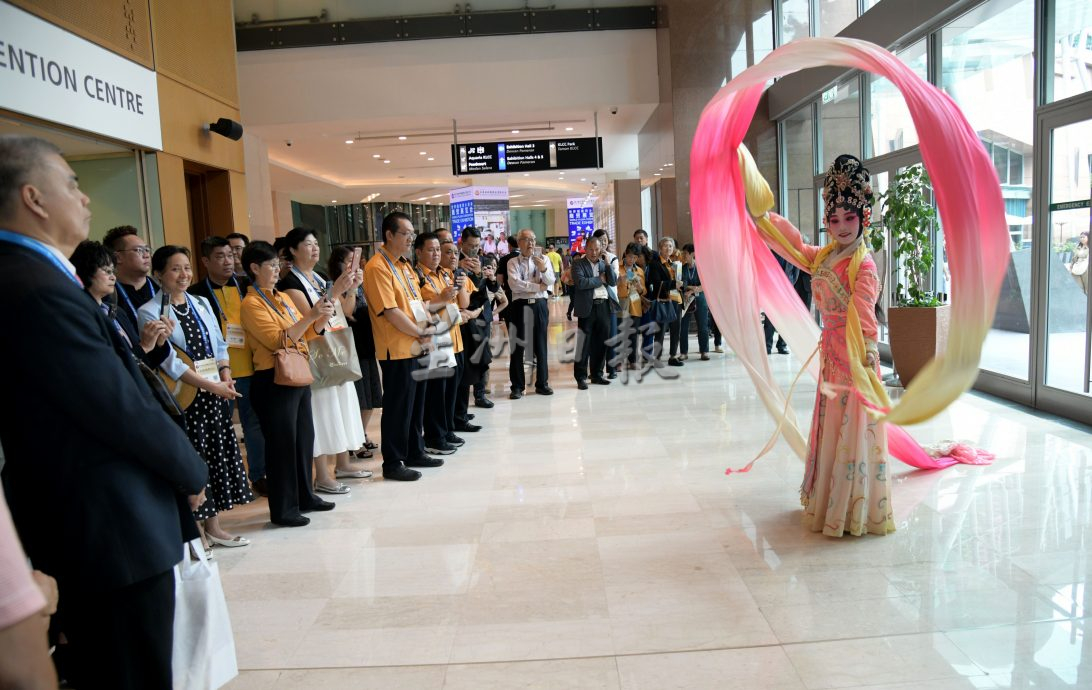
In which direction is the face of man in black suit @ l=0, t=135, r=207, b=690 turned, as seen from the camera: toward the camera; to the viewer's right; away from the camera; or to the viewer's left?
to the viewer's right

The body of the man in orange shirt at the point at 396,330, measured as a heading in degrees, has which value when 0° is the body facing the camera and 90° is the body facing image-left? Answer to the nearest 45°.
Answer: approximately 270°

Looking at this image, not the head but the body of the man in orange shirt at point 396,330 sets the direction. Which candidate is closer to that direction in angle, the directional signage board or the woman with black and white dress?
the directional signage board

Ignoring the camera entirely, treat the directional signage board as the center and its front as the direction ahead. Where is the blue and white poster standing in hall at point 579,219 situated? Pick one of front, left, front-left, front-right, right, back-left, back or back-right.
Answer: back

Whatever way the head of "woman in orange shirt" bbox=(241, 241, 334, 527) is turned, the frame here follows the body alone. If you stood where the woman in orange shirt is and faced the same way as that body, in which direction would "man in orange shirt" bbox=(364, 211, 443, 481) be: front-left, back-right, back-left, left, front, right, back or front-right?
front-left

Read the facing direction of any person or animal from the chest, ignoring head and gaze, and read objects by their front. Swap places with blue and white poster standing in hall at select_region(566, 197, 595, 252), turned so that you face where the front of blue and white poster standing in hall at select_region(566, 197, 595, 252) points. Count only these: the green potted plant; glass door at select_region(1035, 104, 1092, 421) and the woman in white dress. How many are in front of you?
3

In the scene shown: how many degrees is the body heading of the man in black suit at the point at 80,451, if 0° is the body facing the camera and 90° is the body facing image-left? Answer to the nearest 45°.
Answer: approximately 270°

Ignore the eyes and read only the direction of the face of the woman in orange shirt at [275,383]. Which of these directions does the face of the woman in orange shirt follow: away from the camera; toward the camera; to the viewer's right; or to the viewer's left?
to the viewer's right

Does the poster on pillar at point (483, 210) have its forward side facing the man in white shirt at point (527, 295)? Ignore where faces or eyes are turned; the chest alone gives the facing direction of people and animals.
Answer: yes

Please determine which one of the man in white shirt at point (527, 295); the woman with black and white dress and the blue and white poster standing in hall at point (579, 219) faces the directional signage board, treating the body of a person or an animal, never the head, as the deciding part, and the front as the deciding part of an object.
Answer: the blue and white poster standing in hall

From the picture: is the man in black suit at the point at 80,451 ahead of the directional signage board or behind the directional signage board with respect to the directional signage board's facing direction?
ahead

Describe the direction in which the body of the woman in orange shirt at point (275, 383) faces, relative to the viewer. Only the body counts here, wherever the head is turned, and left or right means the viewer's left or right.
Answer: facing to the right of the viewer
